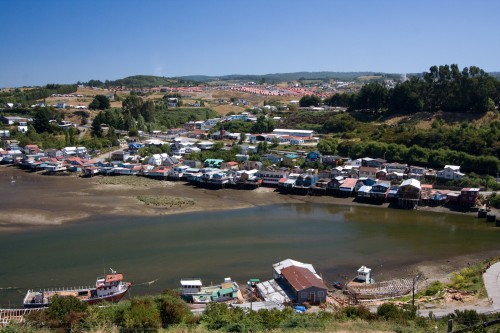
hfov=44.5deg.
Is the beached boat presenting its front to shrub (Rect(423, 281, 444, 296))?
yes

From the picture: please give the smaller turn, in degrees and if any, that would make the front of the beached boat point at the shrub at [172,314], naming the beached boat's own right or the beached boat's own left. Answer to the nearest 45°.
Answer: approximately 90° to the beached boat's own right

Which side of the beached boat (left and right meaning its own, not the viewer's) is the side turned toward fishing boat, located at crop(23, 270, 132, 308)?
back

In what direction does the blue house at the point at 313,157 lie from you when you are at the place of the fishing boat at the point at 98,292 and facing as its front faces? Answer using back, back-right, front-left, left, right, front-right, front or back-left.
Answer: front-left

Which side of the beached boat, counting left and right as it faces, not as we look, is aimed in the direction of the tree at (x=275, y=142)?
left

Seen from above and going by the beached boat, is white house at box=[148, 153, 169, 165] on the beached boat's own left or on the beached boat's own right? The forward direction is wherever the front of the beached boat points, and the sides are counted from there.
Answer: on the beached boat's own left

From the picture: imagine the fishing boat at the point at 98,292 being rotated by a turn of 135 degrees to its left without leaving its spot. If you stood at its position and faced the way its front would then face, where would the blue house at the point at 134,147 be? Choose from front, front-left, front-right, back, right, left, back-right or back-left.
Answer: front-right

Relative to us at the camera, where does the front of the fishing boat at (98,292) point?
facing to the right of the viewer

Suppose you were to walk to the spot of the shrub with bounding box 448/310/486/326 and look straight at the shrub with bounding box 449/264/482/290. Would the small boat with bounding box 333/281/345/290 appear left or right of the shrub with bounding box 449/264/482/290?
left

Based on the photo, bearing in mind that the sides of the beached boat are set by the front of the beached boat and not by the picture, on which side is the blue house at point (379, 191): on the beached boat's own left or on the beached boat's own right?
on the beached boat's own left

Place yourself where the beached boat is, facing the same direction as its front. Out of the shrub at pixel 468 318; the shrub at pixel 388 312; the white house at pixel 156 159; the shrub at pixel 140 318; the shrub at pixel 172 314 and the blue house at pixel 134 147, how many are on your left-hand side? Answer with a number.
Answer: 2
